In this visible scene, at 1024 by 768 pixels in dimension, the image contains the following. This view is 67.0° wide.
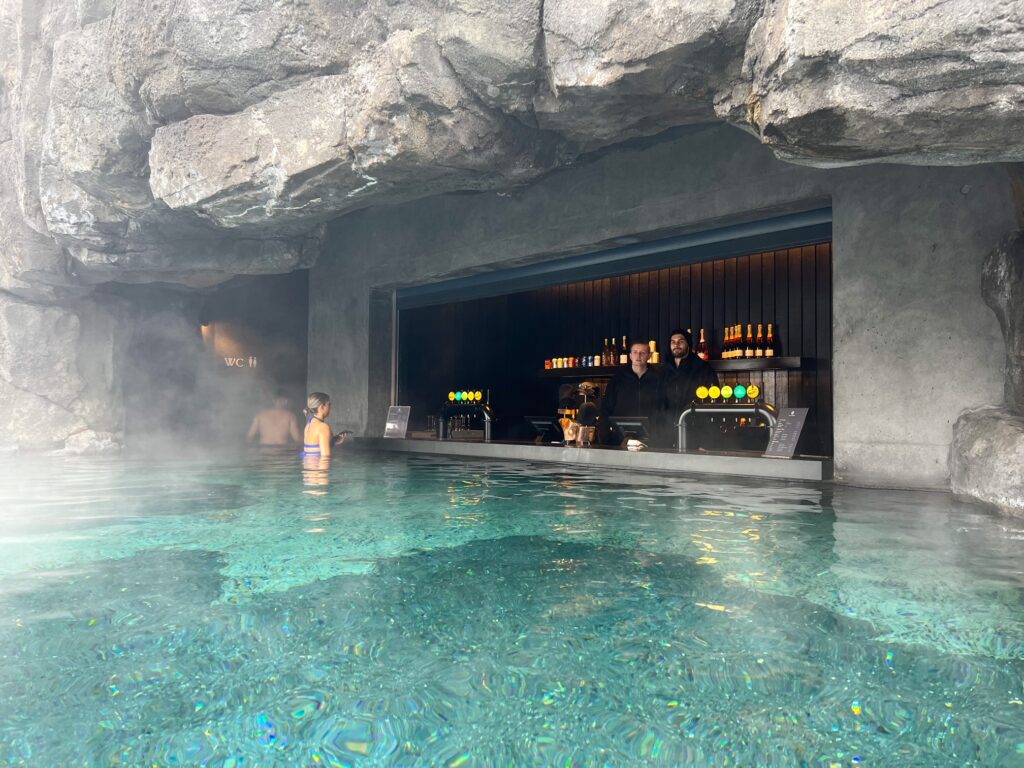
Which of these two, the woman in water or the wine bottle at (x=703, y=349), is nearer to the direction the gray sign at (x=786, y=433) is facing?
the woman in water

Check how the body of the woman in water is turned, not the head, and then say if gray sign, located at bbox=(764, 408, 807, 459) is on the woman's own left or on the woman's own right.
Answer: on the woman's own right

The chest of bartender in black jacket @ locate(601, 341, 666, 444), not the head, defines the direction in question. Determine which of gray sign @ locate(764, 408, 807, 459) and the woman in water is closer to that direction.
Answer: the gray sign

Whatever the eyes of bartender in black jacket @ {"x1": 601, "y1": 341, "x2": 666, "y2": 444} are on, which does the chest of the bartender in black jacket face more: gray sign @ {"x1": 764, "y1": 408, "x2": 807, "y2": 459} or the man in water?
the gray sign

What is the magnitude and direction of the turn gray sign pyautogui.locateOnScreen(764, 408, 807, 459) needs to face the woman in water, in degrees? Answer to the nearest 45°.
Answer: approximately 45° to its right

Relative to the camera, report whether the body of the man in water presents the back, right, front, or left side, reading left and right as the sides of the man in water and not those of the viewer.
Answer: back

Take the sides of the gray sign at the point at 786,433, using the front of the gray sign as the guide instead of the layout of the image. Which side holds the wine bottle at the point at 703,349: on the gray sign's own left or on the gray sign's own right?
on the gray sign's own right

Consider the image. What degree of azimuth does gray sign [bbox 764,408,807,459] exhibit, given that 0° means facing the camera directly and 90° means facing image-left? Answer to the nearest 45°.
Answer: approximately 45°
